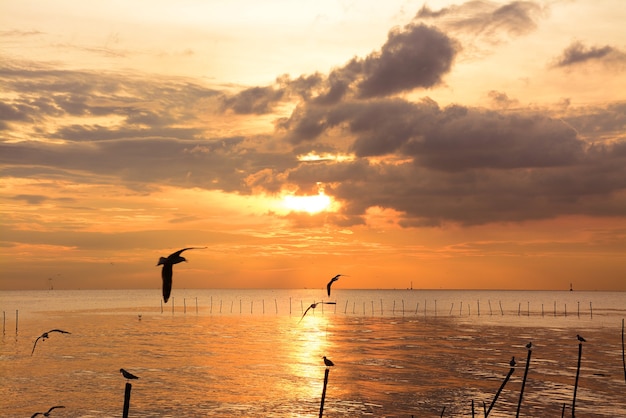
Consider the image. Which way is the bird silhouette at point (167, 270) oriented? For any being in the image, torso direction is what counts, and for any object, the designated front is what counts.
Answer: to the viewer's left
